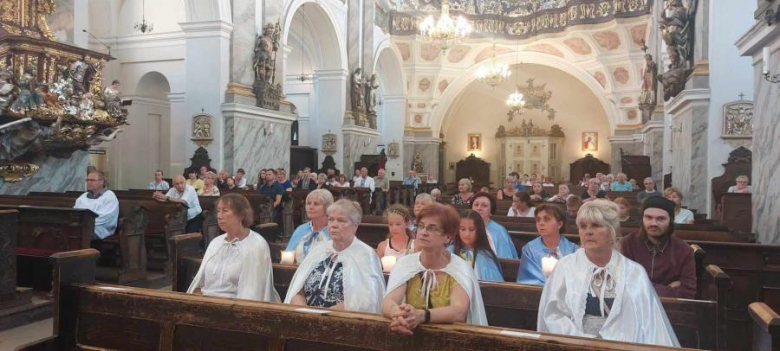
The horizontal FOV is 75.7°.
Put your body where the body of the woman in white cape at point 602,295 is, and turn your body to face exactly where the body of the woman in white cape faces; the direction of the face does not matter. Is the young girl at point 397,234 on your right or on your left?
on your right

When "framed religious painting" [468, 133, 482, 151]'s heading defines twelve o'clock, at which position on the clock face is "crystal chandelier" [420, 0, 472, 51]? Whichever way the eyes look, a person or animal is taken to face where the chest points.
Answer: The crystal chandelier is roughly at 12 o'clock from the framed religious painting.

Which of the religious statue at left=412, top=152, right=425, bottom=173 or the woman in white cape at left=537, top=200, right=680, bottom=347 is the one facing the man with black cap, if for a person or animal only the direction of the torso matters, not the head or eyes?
the religious statue

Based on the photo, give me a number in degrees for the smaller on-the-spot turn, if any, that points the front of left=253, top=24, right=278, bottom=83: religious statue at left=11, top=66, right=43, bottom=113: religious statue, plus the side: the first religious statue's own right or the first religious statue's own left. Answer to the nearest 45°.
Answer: approximately 90° to the first religious statue's own right

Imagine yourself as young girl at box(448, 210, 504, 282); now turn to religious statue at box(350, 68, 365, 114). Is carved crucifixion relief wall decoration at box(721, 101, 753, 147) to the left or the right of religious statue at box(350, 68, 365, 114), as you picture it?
right

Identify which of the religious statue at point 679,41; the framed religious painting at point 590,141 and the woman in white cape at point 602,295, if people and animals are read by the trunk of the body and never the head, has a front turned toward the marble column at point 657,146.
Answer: the framed religious painting

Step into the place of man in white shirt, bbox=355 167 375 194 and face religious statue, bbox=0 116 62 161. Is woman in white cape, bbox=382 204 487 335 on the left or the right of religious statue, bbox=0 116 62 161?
left

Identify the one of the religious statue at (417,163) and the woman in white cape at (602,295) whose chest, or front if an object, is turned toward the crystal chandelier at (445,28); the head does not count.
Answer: the religious statue

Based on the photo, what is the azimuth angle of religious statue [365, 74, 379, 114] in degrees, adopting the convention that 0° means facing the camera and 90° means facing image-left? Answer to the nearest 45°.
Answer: approximately 315°

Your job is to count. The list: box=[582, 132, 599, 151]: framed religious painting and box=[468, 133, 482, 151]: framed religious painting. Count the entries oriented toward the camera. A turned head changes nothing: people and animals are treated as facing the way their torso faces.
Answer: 2
